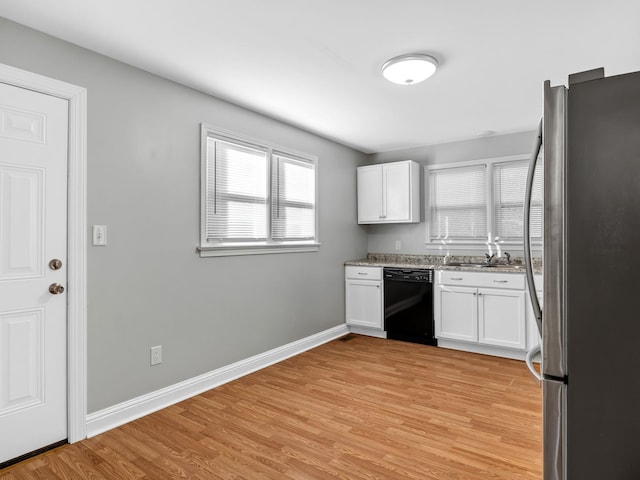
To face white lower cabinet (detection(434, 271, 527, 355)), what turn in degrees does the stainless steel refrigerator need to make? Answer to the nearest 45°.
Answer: approximately 90° to its right

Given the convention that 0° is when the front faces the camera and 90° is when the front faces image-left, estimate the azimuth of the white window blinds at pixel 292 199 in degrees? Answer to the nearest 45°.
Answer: approximately 315°

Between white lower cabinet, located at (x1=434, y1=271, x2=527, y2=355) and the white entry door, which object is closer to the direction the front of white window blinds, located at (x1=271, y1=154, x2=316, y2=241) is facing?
the white lower cabinet

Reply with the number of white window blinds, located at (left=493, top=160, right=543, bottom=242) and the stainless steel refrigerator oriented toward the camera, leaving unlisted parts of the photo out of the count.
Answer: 1

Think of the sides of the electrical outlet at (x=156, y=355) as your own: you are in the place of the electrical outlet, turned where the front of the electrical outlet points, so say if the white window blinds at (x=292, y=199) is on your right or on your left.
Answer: on your left

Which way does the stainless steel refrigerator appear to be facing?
to the viewer's left

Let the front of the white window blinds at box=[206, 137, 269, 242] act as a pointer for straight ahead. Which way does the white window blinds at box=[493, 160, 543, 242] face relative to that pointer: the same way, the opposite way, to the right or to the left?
to the right

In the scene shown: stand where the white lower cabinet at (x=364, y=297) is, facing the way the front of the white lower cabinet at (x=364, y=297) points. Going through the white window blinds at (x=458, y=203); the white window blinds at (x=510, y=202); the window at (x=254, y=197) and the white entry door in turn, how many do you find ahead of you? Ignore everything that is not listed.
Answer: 2

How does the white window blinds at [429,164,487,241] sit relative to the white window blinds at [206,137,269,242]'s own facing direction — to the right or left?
on its left
